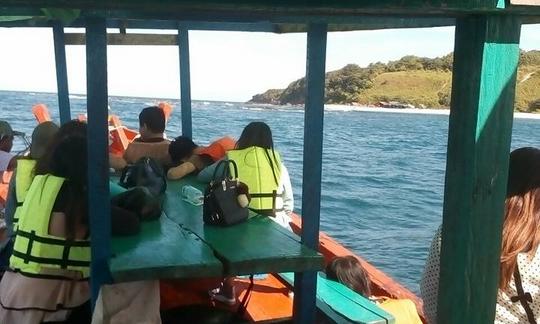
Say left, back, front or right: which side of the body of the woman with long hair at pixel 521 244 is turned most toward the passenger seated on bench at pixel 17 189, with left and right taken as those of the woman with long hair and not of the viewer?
left

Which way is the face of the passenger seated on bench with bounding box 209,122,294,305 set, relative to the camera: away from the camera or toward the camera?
away from the camera

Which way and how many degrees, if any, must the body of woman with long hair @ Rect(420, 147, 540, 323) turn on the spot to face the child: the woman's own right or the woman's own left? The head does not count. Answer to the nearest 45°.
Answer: approximately 45° to the woman's own left

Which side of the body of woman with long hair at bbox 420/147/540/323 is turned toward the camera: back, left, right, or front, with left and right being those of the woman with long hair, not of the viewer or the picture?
back

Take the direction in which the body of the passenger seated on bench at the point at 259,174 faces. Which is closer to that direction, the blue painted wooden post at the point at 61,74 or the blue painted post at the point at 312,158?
the blue painted wooden post

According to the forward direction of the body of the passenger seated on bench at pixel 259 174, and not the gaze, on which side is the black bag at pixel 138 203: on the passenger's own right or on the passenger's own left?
on the passenger's own left

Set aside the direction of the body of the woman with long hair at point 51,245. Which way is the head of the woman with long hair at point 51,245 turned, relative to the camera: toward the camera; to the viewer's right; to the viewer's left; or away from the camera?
away from the camera

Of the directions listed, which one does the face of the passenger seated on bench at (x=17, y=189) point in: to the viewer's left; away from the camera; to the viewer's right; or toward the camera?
away from the camera

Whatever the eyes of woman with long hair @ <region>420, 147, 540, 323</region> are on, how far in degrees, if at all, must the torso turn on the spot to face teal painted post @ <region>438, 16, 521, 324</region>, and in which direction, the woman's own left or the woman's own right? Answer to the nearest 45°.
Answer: approximately 180°

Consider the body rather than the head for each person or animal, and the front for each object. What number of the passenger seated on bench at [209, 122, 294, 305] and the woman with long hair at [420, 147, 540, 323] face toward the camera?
0

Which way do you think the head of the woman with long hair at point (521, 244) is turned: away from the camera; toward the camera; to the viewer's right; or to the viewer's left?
away from the camera

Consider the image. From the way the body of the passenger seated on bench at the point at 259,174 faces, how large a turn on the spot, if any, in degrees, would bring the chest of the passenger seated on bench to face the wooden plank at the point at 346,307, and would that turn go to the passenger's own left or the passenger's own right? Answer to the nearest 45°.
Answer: approximately 180°

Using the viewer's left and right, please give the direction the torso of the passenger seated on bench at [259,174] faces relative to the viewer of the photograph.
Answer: facing away from the viewer and to the left of the viewer
